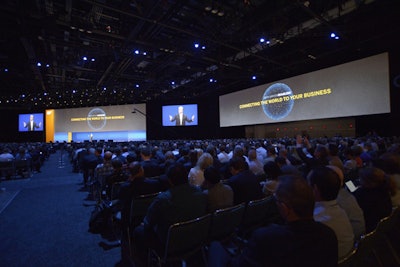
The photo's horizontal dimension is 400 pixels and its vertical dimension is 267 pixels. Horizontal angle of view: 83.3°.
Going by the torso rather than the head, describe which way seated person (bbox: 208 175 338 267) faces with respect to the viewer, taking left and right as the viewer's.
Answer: facing away from the viewer and to the left of the viewer

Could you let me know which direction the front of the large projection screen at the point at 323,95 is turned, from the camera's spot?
facing the viewer and to the left of the viewer

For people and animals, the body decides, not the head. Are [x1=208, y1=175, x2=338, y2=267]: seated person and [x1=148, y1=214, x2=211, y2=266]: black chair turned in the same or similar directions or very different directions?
same or similar directions

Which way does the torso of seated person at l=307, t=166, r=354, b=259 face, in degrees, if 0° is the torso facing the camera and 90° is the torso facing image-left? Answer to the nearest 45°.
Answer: approximately 135°

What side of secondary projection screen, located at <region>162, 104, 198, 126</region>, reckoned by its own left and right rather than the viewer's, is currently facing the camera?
front

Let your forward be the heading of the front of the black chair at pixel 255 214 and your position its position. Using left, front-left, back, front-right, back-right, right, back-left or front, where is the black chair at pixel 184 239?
left

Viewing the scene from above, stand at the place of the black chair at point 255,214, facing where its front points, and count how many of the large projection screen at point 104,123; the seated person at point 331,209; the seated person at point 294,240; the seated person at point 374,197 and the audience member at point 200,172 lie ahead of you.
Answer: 2

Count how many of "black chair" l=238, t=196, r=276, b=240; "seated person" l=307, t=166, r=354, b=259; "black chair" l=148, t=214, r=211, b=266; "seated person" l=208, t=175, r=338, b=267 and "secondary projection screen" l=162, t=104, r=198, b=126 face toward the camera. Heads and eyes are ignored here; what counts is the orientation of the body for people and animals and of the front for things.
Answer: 1

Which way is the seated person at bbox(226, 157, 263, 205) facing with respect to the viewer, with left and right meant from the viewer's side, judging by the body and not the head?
facing away from the viewer and to the left of the viewer

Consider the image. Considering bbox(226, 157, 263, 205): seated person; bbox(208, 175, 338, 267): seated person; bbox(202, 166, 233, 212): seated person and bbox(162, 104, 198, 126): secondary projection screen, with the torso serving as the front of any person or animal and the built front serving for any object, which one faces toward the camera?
the secondary projection screen

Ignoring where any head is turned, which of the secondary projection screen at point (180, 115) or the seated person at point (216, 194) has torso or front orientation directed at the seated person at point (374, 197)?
the secondary projection screen

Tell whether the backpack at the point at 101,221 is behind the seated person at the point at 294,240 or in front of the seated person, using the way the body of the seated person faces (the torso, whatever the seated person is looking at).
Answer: in front

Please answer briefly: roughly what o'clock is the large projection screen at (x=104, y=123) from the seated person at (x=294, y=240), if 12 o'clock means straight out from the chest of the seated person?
The large projection screen is roughly at 12 o'clock from the seated person.

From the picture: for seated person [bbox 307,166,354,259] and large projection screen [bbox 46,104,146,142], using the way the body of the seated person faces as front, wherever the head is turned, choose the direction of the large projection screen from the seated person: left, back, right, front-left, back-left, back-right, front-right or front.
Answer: front

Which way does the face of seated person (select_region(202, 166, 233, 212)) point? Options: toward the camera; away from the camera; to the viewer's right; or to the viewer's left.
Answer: away from the camera

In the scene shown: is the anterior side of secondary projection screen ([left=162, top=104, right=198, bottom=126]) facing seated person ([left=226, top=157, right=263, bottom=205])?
yes

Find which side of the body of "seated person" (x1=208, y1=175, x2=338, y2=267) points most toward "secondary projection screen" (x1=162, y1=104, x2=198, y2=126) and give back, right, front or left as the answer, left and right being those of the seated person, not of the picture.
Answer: front

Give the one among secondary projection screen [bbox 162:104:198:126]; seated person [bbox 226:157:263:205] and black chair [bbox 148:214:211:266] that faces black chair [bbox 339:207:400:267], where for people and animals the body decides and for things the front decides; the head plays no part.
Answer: the secondary projection screen
